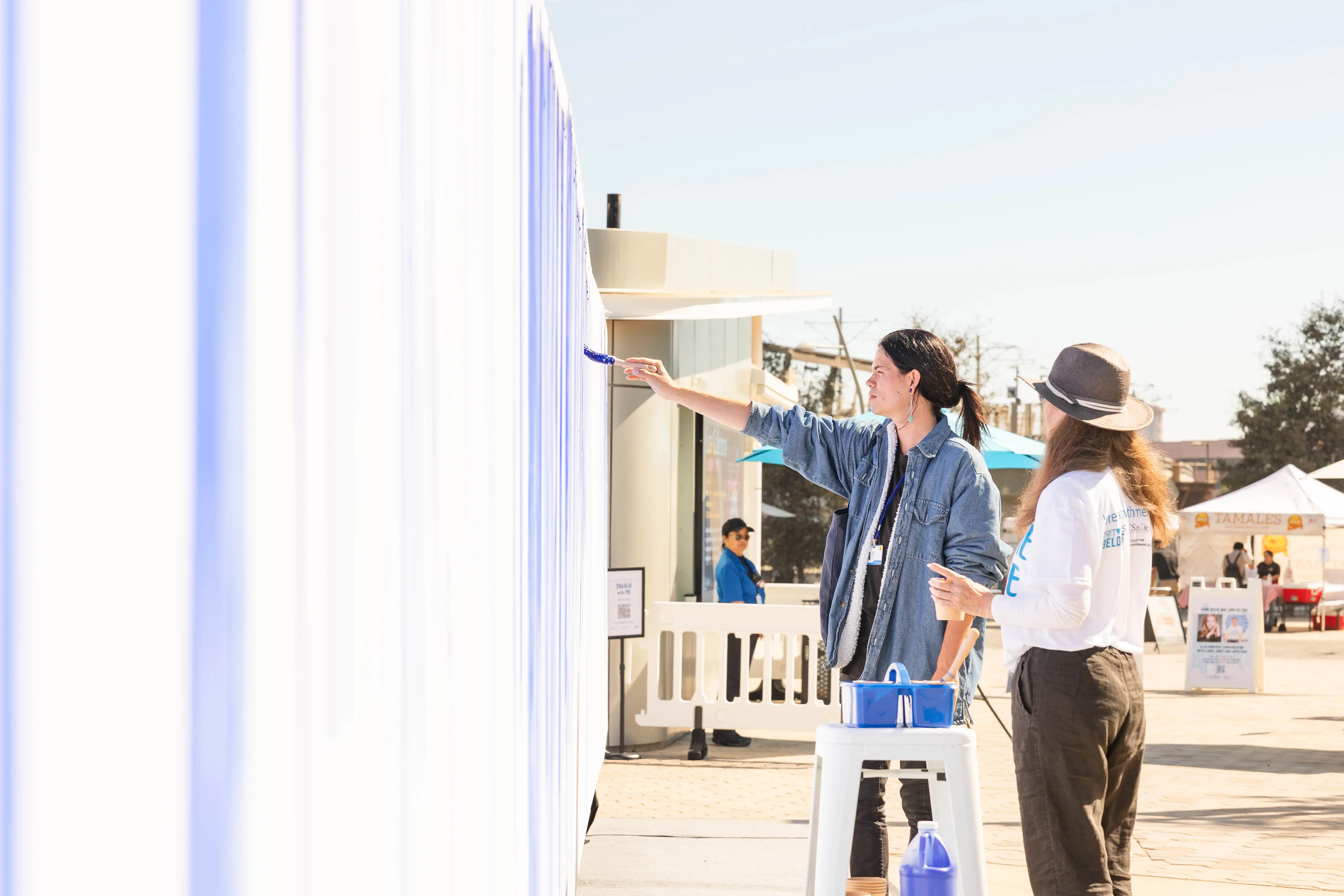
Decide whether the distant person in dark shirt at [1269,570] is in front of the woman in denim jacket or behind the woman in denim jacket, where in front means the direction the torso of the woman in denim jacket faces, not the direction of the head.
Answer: behind

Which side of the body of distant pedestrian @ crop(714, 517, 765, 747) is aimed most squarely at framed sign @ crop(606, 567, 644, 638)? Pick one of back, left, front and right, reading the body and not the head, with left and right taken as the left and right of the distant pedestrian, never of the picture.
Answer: right

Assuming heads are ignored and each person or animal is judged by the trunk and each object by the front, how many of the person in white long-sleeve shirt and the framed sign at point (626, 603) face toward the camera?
1

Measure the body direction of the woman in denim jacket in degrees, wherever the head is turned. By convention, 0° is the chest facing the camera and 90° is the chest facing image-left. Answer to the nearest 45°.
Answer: approximately 45°

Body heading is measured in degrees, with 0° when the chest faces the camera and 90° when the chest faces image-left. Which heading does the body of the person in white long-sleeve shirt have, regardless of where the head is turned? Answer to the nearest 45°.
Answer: approximately 135°

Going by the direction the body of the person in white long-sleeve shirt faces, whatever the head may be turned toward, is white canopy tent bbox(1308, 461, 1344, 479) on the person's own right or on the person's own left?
on the person's own right

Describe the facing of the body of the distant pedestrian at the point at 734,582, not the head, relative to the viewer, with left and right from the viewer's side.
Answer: facing the viewer and to the right of the viewer

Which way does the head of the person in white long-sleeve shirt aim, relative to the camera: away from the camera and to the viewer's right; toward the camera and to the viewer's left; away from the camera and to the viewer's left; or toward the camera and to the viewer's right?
away from the camera and to the viewer's left

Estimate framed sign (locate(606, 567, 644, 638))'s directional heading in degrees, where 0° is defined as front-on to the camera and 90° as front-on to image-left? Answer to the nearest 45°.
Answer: approximately 0°

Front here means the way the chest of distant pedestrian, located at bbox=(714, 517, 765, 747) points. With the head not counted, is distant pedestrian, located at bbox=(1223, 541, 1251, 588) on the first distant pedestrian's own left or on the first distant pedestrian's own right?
on the first distant pedestrian's own left

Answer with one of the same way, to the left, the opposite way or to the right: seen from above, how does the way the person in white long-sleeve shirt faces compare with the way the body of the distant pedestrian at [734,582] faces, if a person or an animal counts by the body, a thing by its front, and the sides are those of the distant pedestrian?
the opposite way
